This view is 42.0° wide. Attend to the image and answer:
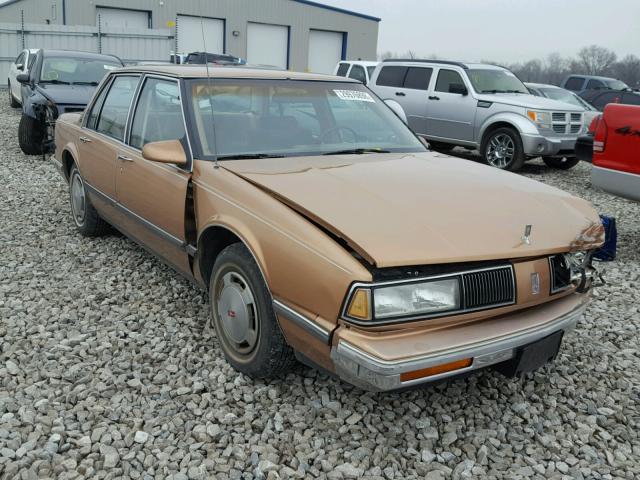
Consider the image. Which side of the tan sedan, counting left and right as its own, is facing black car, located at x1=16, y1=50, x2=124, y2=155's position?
back

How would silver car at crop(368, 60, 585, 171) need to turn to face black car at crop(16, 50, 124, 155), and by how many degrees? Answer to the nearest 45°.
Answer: approximately 135° to its right

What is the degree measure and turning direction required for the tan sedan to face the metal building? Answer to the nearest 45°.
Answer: approximately 135° to its left

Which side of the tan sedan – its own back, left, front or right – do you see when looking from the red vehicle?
left

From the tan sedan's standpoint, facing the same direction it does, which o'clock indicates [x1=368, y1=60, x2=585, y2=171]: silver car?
The silver car is roughly at 8 o'clock from the tan sedan.

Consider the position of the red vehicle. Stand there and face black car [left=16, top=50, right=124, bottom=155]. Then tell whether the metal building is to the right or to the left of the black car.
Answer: right

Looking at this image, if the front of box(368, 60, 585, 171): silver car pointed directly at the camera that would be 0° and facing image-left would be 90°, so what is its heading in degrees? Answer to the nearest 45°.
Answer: approximately 315°

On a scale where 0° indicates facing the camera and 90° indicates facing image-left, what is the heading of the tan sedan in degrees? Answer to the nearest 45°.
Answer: approximately 315°
